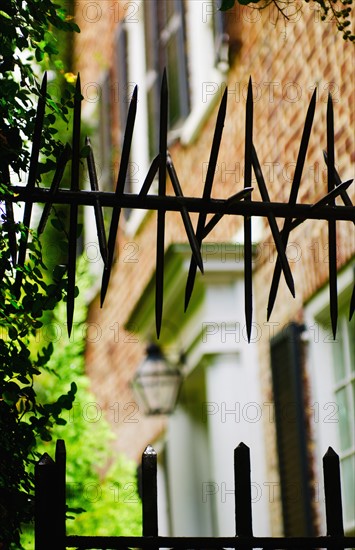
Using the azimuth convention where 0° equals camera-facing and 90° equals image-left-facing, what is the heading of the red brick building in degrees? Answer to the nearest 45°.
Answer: approximately 45°

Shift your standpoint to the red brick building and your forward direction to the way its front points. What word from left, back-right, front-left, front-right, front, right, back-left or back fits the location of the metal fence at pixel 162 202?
front-left
